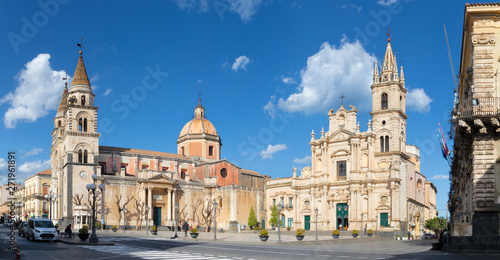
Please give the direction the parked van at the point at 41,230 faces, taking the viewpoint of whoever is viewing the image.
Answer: facing the viewer and to the right of the viewer

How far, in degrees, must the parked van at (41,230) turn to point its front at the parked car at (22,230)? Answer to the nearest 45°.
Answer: approximately 135° to its left
